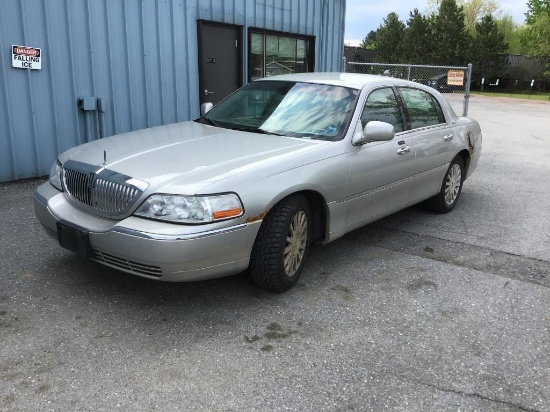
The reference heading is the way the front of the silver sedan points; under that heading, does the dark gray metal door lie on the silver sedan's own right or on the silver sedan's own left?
on the silver sedan's own right

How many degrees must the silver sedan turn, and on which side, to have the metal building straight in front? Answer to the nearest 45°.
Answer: approximately 90° to its right

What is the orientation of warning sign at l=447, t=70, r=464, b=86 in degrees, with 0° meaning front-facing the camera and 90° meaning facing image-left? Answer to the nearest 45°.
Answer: approximately 0°

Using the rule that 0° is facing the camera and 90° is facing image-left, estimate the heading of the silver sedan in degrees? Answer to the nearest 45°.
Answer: approximately 45°

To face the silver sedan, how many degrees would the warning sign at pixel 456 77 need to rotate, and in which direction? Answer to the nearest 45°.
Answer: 0° — it already faces it

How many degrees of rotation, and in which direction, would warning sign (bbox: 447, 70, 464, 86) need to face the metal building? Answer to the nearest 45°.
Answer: approximately 45° to its right
